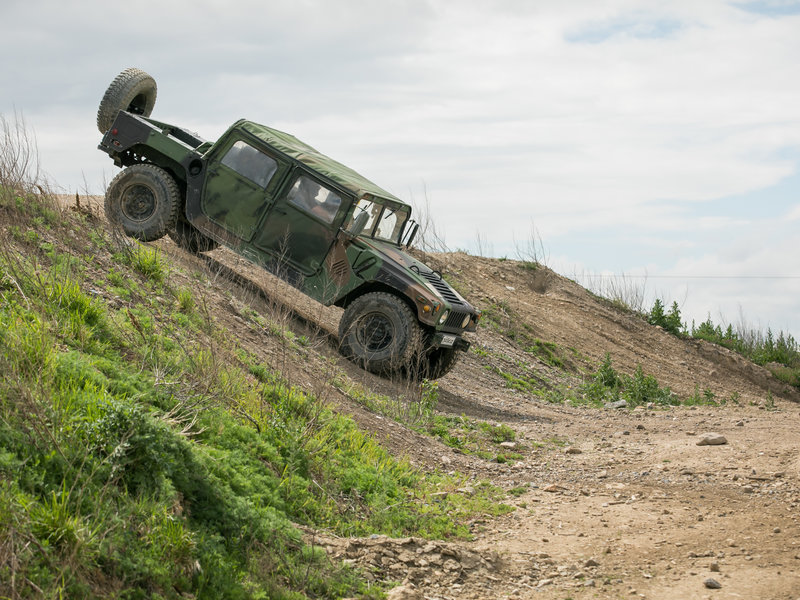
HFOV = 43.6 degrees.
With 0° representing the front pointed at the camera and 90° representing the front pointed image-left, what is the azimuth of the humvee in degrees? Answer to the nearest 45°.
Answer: approximately 315°

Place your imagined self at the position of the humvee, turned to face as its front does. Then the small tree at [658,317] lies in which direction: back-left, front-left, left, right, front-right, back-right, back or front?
left
